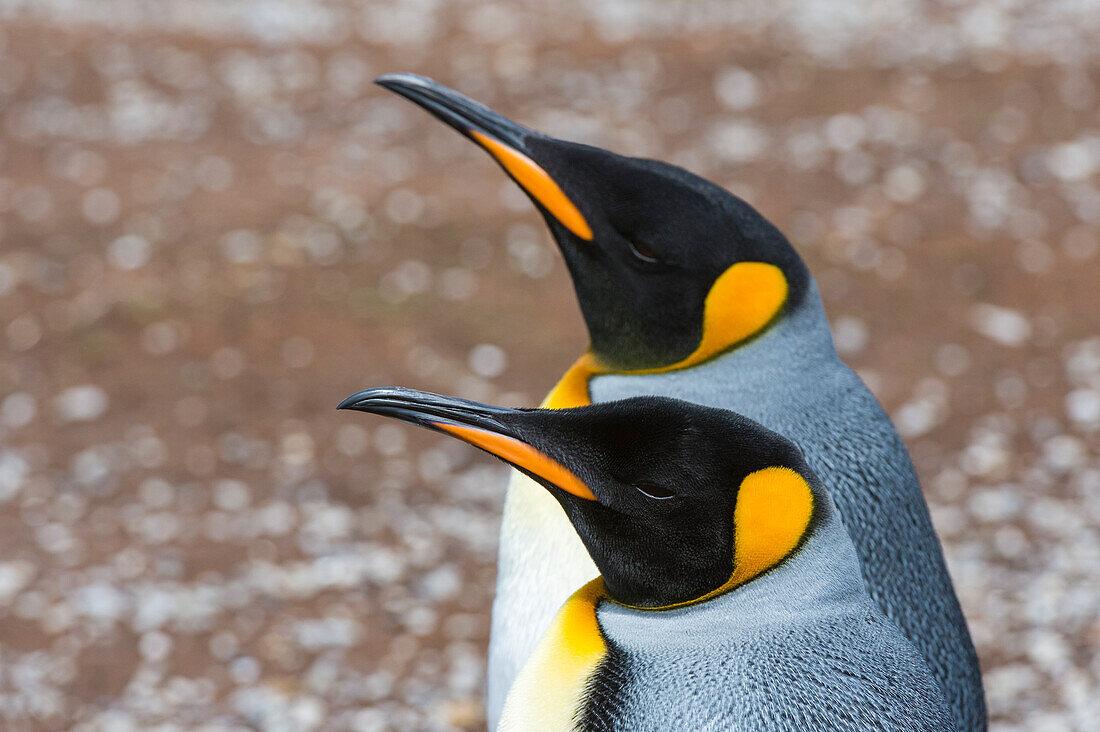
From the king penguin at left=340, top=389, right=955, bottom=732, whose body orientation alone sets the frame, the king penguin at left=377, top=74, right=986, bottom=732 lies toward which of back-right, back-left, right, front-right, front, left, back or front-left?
right

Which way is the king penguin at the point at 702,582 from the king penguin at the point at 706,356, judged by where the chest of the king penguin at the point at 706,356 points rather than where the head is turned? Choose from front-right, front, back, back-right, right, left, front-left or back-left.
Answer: left

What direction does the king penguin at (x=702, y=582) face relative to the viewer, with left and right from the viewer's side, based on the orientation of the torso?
facing to the left of the viewer

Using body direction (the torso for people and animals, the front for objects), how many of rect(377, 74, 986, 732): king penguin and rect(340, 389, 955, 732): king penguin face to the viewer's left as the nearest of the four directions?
2

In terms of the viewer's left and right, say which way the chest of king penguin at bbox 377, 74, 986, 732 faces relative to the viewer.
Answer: facing to the left of the viewer
